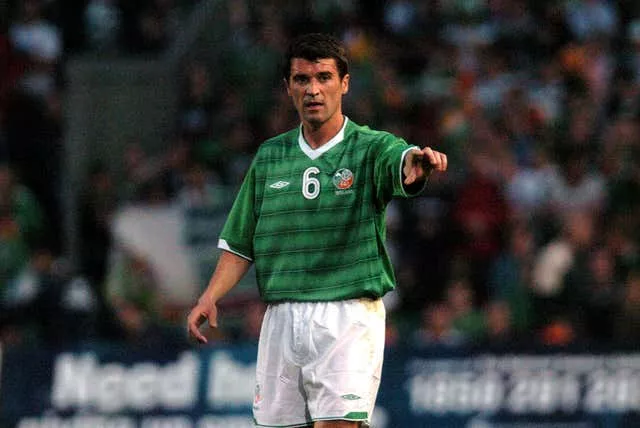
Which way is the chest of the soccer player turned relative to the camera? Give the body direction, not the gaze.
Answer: toward the camera

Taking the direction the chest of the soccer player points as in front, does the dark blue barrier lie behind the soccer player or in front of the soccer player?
behind

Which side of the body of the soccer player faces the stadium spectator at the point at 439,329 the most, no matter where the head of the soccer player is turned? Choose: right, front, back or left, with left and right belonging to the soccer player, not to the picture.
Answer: back

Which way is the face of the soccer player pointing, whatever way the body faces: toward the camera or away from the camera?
toward the camera
